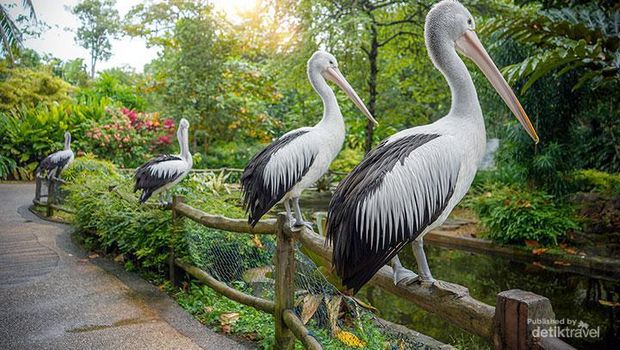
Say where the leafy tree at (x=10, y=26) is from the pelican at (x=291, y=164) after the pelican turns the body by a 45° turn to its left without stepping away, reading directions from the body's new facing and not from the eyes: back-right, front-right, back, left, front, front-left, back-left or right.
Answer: left

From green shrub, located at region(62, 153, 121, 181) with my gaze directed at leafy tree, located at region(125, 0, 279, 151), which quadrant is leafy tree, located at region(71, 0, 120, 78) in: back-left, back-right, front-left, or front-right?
front-left

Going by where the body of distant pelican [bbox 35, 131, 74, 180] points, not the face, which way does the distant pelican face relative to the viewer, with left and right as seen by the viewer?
facing to the right of the viewer

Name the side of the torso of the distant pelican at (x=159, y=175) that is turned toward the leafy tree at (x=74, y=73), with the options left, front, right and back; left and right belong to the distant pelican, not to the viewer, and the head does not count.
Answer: left

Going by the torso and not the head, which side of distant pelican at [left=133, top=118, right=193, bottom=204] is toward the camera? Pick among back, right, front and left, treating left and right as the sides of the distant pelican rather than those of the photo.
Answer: right

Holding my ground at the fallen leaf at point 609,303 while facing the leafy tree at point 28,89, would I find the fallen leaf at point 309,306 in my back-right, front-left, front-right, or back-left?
front-left

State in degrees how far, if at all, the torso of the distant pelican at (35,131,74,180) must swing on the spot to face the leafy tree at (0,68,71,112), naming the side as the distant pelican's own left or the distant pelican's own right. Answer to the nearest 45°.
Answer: approximately 90° to the distant pelican's own left

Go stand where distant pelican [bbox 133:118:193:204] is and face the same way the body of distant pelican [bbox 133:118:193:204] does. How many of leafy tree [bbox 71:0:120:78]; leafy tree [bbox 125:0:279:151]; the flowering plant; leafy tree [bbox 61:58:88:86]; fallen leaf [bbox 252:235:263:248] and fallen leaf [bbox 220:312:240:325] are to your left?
4

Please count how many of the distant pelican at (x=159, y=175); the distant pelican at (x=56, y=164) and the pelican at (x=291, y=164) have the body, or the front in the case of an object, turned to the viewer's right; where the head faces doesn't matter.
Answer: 3

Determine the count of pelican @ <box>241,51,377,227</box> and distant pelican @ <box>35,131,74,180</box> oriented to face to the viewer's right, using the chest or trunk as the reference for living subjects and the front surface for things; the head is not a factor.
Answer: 2

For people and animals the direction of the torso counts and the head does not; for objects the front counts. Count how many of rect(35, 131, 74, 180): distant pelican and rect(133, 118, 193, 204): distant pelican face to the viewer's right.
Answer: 2

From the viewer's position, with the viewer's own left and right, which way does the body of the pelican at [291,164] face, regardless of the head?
facing to the right of the viewer
